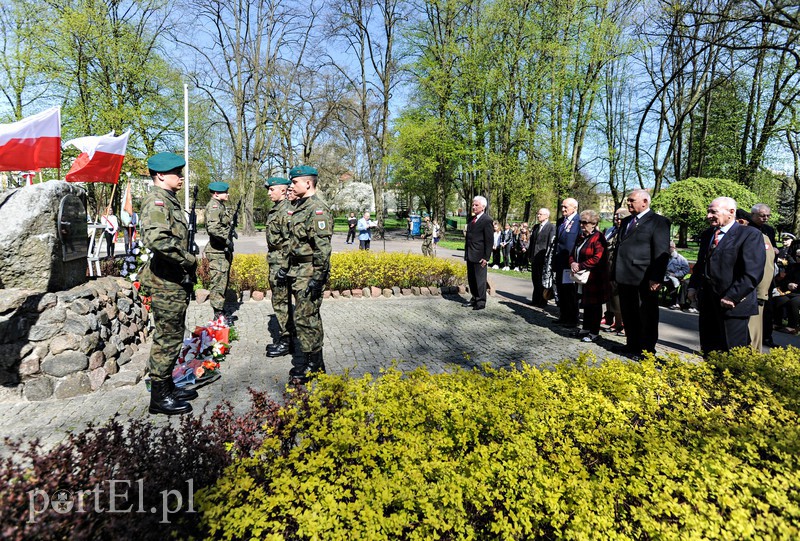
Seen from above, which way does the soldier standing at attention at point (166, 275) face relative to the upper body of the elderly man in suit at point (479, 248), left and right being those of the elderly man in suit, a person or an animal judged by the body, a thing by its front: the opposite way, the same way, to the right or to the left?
the opposite way

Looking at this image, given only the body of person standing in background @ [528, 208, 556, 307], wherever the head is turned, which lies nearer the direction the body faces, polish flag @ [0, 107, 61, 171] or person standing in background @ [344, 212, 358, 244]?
the polish flag

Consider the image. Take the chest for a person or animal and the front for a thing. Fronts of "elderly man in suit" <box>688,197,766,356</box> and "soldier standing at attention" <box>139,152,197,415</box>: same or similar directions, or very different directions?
very different directions

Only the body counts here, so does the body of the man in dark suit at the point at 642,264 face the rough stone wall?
yes

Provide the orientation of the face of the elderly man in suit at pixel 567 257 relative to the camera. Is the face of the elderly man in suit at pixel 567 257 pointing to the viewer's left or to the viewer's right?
to the viewer's left

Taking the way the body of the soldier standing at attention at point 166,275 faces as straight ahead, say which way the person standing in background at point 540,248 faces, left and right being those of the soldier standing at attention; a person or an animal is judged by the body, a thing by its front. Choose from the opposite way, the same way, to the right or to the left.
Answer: the opposite way

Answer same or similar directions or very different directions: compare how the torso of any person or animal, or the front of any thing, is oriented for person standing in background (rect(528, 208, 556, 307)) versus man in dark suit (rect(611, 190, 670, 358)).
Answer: same or similar directions

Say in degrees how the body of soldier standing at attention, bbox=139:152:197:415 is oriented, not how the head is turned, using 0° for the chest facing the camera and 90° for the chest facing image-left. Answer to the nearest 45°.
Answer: approximately 270°

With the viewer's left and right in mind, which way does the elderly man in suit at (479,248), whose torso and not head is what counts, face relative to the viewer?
facing the viewer and to the left of the viewer

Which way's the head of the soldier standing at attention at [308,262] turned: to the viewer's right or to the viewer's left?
to the viewer's left

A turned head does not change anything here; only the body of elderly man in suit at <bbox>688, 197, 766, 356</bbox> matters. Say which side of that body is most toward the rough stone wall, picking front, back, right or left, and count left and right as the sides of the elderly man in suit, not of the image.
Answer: front

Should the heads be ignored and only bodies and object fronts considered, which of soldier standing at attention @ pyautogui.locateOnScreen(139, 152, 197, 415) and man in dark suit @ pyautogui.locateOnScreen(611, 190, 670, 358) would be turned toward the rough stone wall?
the man in dark suit
